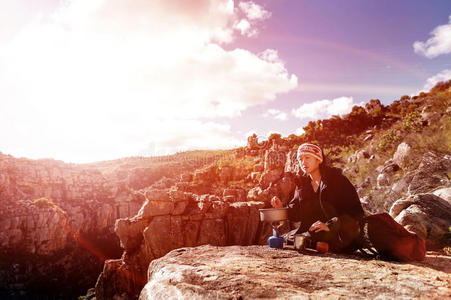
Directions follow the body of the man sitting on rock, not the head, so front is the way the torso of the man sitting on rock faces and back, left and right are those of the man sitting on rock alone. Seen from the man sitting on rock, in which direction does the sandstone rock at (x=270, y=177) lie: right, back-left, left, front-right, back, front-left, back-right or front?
back-right

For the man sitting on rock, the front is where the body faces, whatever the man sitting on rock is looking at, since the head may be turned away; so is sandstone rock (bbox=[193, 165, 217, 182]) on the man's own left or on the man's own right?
on the man's own right

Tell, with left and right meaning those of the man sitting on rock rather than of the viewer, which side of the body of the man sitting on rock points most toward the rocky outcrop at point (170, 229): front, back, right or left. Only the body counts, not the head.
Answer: right

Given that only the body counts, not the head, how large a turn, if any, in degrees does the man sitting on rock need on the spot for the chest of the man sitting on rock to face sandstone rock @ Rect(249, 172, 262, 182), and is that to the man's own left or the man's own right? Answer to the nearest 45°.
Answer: approximately 135° to the man's own right

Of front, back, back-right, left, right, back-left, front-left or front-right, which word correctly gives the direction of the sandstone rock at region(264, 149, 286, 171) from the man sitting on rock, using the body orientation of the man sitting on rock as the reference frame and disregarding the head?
back-right

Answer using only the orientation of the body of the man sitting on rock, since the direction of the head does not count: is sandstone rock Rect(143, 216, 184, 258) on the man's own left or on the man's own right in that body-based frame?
on the man's own right

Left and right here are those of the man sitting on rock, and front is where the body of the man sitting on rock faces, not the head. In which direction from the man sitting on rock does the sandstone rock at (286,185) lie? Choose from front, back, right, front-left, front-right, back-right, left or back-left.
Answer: back-right

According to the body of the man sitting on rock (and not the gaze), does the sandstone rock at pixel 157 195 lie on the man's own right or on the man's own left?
on the man's own right

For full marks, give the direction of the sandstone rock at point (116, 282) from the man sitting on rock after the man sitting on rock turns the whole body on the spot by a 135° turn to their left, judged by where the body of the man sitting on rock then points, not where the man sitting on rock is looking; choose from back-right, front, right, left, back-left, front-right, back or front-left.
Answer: back-left

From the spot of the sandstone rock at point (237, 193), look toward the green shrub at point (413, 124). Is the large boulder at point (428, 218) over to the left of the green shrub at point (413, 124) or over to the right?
right

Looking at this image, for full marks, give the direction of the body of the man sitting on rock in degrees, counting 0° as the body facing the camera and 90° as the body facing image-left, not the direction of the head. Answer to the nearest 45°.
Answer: approximately 45°

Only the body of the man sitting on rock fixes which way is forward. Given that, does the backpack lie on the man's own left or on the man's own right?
on the man's own left
